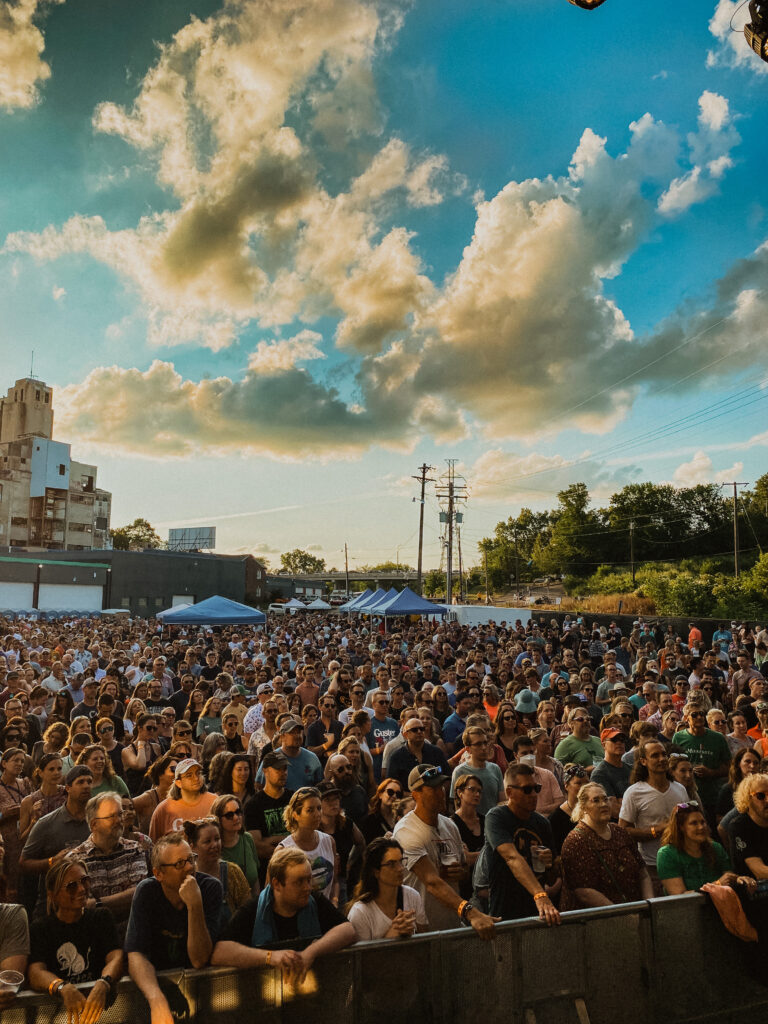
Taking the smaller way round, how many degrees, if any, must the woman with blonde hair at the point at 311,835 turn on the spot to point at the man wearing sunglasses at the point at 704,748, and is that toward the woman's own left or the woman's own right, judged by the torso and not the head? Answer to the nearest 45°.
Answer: approximately 90° to the woman's own left

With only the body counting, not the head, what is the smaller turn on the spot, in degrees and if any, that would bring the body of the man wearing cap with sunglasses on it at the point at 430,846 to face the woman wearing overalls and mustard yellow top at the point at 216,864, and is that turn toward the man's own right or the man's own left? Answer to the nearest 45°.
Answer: approximately 135° to the man's own right

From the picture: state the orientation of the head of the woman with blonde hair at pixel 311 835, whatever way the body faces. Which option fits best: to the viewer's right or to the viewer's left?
to the viewer's right

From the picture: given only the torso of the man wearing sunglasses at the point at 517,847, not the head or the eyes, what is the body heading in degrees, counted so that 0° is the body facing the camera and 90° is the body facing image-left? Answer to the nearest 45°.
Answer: approximately 315°

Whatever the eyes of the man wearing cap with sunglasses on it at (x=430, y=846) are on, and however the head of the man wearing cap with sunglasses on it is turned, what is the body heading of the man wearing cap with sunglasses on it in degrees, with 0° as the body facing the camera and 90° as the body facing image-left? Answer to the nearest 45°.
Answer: approximately 315°

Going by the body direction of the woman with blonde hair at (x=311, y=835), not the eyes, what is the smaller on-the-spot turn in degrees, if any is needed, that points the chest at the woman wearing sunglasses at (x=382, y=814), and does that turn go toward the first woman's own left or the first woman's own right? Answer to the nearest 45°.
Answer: approximately 90° to the first woman's own left

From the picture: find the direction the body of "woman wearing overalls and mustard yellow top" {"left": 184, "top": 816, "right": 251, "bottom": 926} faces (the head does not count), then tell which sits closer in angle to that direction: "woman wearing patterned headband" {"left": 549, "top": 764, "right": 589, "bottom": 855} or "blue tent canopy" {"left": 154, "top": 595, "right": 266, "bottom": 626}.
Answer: the woman wearing patterned headband

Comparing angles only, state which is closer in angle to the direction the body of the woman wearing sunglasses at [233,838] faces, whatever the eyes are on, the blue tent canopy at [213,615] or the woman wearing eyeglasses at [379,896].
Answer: the woman wearing eyeglasses

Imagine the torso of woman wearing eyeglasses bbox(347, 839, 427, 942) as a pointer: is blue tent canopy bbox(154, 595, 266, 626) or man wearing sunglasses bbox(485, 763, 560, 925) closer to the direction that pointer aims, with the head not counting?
the man wearing sunglasses

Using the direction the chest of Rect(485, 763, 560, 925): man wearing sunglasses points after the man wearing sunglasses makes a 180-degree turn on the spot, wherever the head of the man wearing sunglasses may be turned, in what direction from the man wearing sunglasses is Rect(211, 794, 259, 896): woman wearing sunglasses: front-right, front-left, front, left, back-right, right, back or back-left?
front-left
